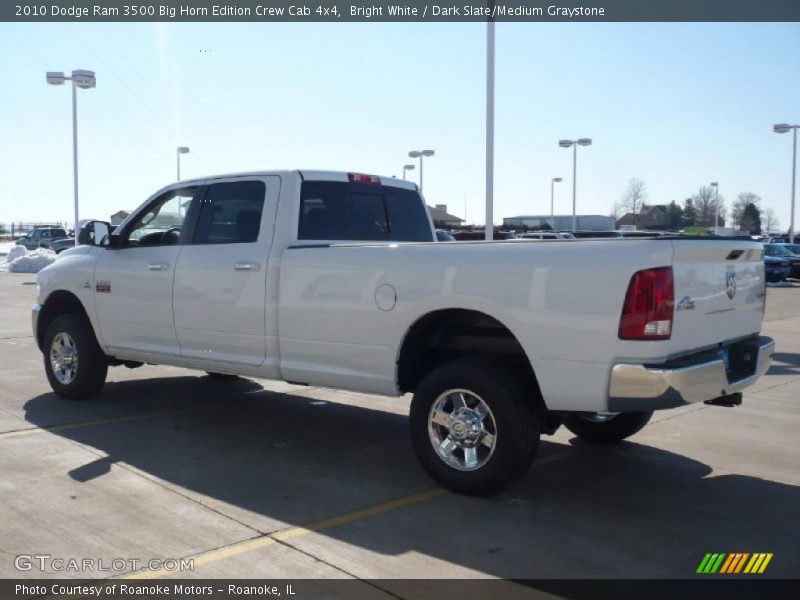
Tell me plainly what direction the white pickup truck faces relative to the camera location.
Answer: facing away from the viewer and to the left of the viewer

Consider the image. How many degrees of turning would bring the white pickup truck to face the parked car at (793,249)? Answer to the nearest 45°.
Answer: approximately 90° to its right

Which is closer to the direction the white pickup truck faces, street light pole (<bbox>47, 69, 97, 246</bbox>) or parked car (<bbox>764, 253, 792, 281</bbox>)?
the street light pole

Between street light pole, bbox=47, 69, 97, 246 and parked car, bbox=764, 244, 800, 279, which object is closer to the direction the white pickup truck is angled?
the street light pole

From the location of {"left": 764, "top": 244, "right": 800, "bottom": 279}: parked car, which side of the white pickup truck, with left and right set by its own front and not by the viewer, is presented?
right
